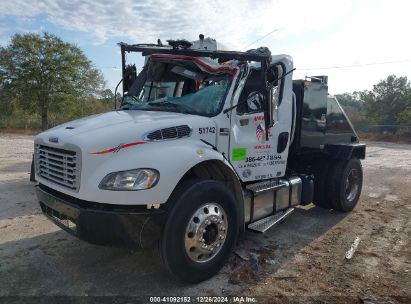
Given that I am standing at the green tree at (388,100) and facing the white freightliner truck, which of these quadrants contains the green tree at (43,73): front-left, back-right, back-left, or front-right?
front-right

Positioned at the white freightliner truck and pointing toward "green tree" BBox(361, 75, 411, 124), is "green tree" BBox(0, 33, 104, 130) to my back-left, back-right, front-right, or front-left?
front-left

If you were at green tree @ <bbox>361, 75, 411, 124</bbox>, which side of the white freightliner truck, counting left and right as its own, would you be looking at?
back

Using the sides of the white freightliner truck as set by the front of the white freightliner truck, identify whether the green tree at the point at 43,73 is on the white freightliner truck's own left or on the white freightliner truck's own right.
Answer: on the white freightliner truck's own right

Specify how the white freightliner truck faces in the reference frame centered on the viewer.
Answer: facing the viewer and to the left of the viewer
